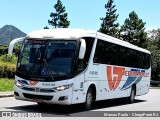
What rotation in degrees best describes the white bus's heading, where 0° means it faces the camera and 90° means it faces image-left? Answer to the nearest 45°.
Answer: approximately 45°
